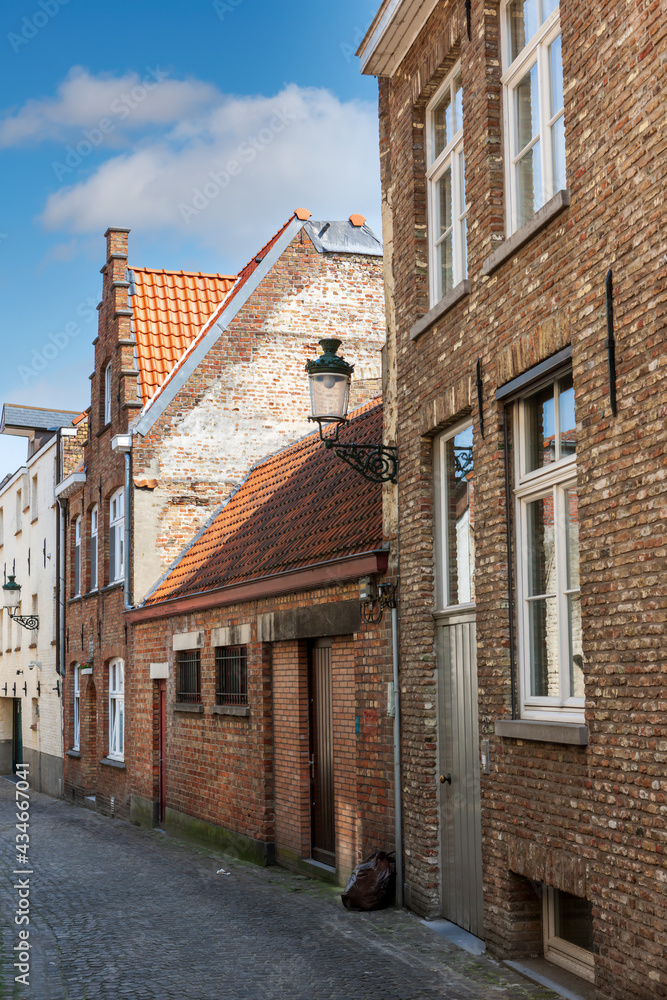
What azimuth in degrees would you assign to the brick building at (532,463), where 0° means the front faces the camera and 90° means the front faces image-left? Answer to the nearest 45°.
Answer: approximately 45°

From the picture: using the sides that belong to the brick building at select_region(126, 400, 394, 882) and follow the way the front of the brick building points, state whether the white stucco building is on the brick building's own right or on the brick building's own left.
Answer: on the brick building's own right

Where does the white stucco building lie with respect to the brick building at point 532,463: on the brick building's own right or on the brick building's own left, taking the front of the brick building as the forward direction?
on the brick building's own right

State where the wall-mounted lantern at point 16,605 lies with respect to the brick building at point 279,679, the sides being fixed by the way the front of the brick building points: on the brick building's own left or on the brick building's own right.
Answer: on the brick building's own right

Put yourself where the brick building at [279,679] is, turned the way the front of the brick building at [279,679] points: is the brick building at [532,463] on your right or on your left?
on your left

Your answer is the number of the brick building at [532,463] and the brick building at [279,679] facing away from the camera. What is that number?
0
